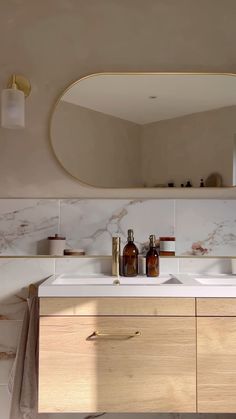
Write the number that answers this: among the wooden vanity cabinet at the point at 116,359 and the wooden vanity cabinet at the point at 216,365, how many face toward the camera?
2

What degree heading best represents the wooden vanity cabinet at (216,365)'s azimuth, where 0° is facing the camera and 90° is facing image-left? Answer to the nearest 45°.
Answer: approximately 0°

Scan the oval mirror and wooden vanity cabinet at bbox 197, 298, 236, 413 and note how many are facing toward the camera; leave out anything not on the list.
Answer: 2
